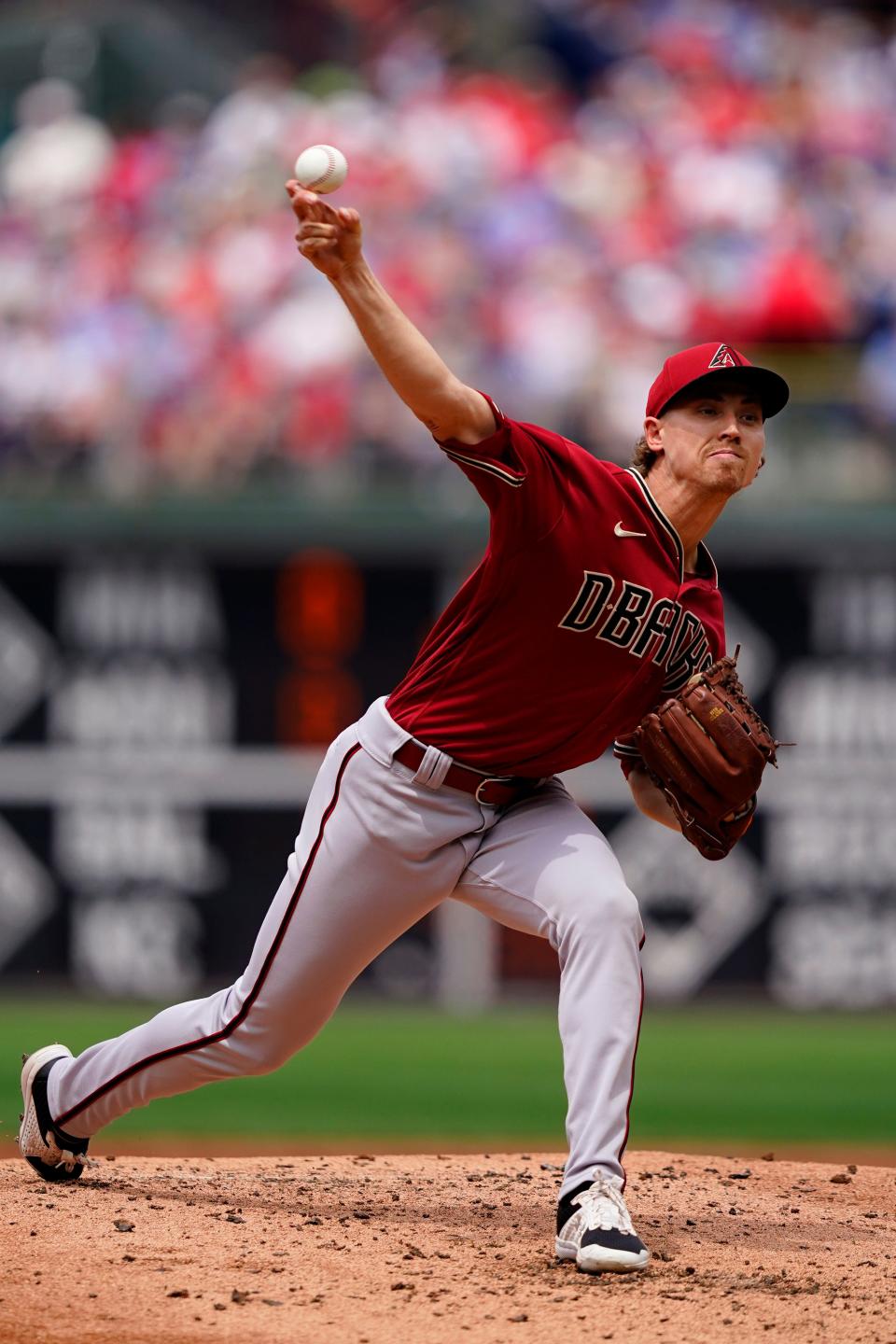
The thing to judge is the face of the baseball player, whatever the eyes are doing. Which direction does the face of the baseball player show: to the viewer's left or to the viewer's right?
to the viewer's right
